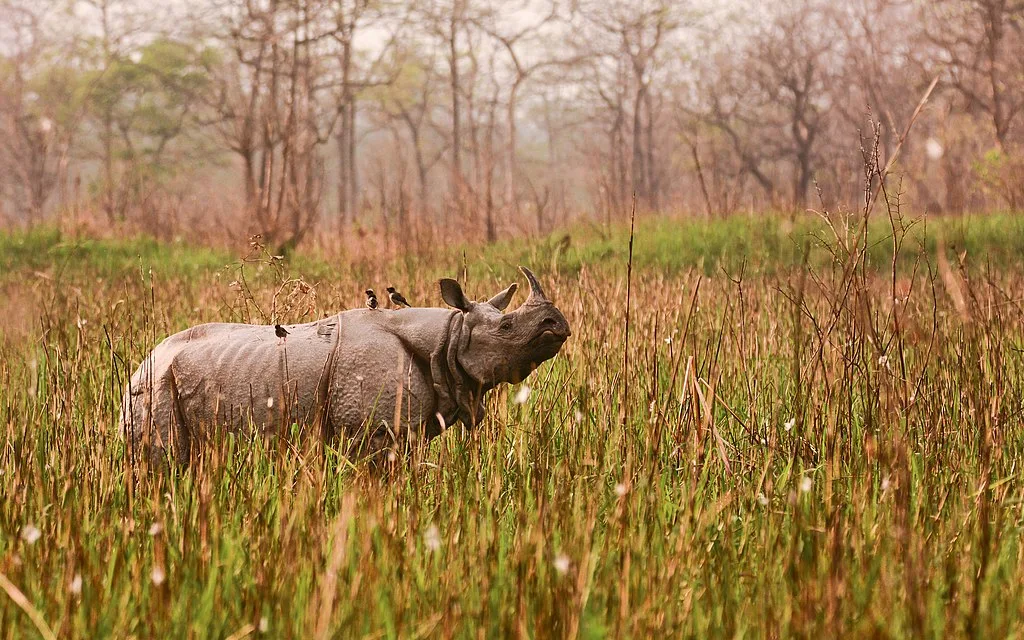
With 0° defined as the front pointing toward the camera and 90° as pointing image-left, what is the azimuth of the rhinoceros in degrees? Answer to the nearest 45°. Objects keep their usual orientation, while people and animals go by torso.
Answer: approximately 270°

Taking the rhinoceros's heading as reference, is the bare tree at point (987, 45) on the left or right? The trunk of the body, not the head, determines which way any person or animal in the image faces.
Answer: on its left
